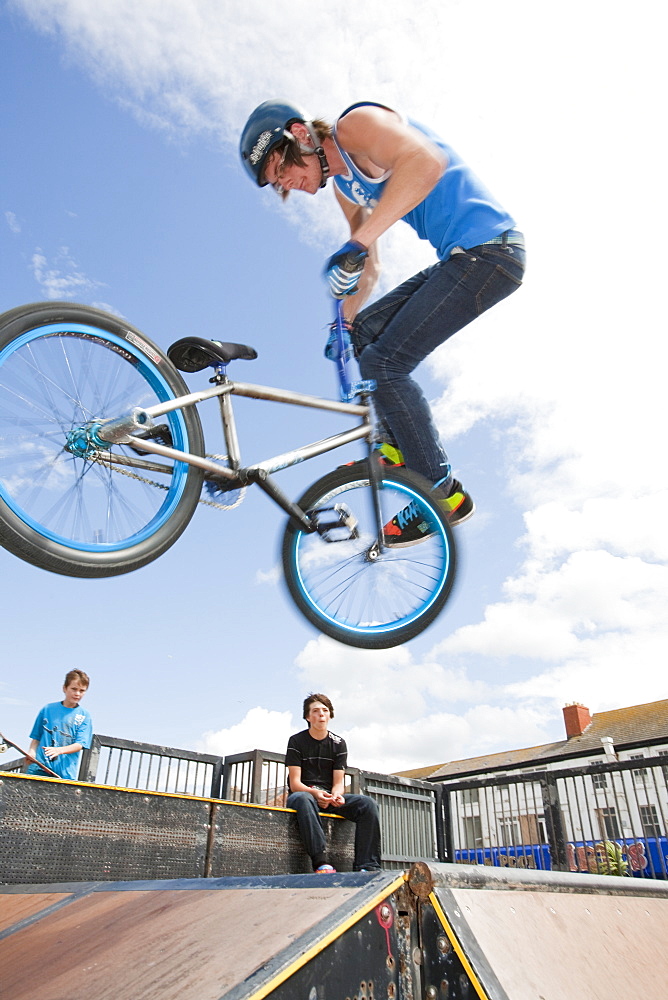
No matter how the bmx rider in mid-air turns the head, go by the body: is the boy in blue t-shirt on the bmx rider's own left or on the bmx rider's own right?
on the bmx rider's own right

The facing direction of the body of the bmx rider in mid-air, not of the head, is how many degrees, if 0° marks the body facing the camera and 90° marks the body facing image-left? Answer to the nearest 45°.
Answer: approximately 90°

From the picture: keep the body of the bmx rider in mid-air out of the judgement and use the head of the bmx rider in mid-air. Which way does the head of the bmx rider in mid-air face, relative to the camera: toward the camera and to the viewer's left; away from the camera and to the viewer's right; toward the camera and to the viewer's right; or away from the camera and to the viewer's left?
toward the camera and to the viewer's left

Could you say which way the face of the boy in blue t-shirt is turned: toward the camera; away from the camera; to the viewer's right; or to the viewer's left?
toward the camera

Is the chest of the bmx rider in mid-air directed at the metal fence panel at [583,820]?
no
